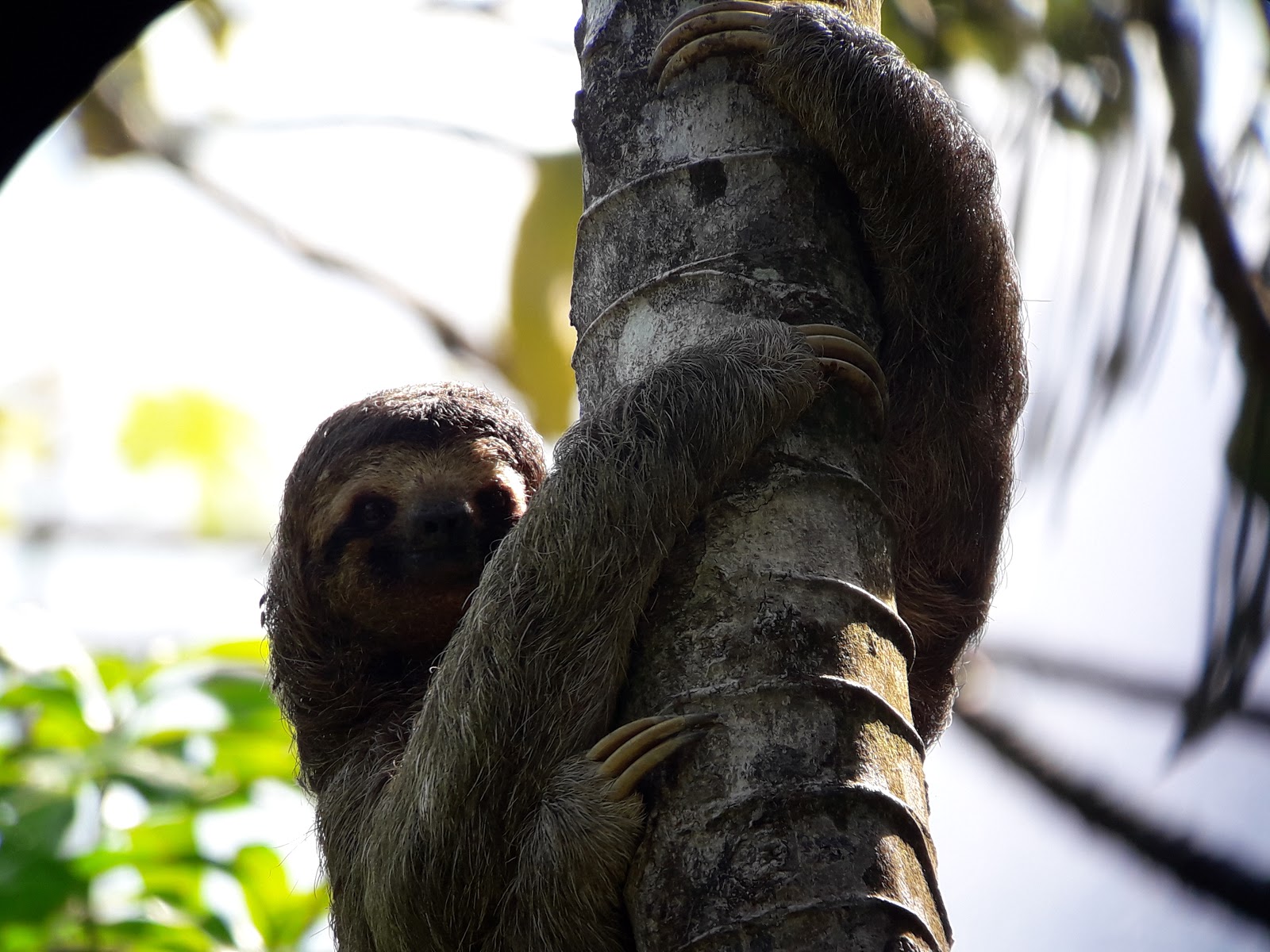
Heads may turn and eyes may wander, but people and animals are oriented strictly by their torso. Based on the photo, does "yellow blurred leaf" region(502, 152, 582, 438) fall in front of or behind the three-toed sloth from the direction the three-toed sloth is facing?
behind

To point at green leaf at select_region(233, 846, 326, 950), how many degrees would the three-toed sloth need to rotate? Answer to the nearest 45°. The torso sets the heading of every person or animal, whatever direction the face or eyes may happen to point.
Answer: approximately 180°

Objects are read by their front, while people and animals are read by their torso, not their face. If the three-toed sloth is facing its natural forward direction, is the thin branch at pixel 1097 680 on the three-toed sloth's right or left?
on its left

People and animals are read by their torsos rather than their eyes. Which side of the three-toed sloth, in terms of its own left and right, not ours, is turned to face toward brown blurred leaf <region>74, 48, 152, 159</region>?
back

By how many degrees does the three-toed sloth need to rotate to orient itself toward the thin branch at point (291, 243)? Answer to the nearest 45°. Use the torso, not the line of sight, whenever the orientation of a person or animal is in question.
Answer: approximately 135° to its left

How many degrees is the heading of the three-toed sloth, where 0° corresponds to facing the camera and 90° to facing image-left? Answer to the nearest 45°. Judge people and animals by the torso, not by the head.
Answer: approximately 315°

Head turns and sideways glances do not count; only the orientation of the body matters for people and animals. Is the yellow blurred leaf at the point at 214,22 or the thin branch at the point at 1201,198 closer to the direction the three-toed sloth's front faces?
the thin branch
